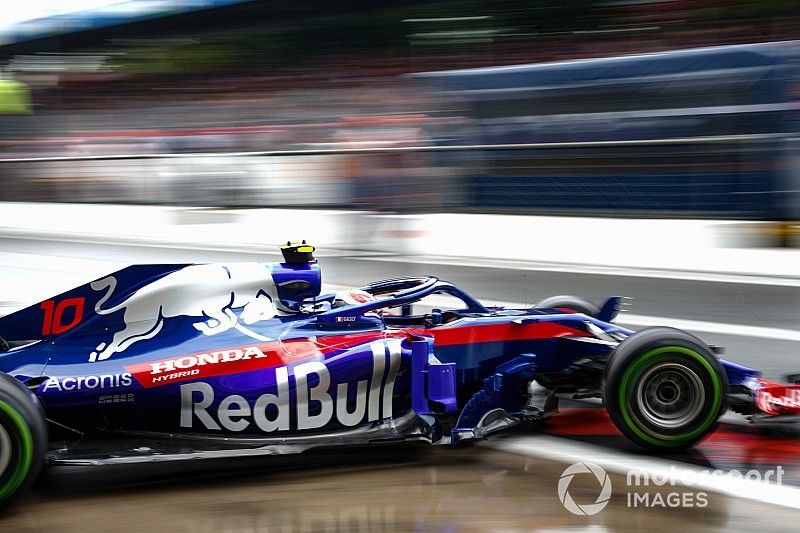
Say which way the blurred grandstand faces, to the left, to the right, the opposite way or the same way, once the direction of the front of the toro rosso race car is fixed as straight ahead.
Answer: to the right

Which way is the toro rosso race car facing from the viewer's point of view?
to the viewer's right

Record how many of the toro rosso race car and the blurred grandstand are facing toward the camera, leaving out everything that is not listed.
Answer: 1

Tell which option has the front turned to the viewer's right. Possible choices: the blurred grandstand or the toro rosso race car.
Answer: the toro rosso race car

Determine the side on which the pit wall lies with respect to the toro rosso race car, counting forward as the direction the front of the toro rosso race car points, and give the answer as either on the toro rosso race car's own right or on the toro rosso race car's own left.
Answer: on the toro rosso race car's own left

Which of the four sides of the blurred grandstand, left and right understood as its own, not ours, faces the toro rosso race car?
front

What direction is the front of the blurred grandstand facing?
toward the camera

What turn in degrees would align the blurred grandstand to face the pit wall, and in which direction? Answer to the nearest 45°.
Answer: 0° — it already faces it

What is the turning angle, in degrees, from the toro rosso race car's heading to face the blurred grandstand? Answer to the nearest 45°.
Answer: approximately 90° to its left

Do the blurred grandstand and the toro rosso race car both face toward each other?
no
